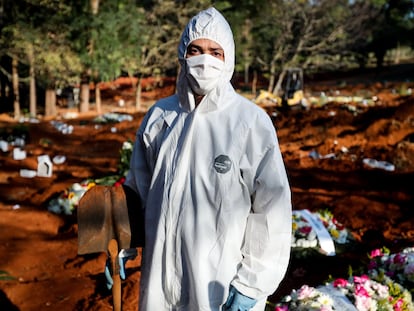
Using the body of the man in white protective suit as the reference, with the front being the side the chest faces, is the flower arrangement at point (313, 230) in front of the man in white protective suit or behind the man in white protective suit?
behind

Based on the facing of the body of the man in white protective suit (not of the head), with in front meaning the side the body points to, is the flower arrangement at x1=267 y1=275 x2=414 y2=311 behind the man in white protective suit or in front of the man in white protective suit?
behind

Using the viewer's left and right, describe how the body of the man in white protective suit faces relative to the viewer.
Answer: facing the viewer and to the left of the viewer
